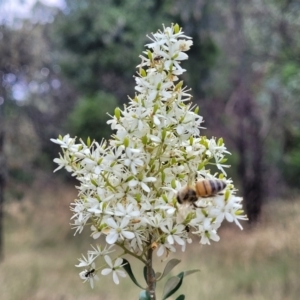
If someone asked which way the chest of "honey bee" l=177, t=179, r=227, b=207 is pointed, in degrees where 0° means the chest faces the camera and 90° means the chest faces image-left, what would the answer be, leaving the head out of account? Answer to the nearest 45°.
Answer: approximately 90°
